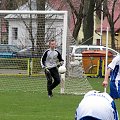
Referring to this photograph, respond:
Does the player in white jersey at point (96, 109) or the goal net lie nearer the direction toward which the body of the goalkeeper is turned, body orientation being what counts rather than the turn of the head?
the player in white jersey

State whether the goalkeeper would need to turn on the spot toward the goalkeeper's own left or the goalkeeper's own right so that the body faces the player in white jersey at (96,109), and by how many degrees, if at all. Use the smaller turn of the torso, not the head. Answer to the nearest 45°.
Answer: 0° — they already face them

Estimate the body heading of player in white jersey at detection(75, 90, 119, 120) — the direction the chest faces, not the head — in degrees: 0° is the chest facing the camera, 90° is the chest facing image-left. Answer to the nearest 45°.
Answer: approximately 180°

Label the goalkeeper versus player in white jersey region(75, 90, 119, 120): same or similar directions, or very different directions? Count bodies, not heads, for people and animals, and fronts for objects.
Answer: very different directions

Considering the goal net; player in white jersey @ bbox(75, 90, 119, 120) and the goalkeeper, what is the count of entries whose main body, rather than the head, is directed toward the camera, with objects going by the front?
2

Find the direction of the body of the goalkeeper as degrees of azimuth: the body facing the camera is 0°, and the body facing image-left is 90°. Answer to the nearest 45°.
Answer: approximately 0°

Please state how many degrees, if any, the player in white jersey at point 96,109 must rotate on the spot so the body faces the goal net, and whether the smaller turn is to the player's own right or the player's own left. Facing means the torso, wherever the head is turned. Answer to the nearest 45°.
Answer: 0° — they already face it

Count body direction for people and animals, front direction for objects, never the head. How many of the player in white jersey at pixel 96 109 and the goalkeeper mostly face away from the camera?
1
